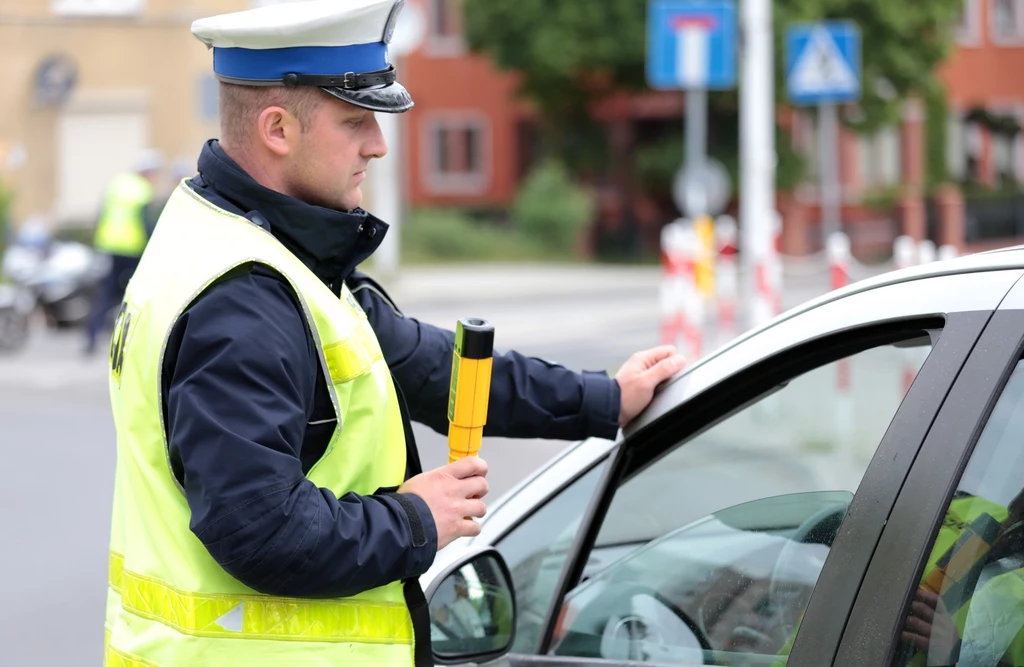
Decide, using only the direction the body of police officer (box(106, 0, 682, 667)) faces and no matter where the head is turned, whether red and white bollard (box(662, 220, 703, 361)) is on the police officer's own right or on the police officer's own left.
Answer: on the police officer's own left

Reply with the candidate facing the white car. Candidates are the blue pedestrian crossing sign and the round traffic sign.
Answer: the blue pedestrian crossing sign

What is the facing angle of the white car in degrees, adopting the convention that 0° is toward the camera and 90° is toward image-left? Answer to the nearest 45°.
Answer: approximately 135°

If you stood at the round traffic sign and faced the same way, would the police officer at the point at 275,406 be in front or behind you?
behind

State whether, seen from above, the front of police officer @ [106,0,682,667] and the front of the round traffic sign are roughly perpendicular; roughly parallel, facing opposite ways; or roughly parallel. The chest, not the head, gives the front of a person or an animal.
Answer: roughly perpendicular

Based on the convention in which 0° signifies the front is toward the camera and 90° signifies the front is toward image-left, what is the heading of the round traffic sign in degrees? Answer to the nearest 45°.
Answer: approximately 180°

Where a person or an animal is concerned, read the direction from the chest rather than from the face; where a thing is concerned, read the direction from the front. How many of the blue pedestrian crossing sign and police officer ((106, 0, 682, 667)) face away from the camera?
0

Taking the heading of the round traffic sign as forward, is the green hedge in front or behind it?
in front

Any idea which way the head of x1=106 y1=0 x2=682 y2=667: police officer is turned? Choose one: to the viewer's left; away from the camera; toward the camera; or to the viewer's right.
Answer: to the viewer's right

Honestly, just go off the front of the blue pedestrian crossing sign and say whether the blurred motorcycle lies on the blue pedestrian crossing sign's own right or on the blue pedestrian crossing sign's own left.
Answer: on the blue pedestrian crossing sign's own right

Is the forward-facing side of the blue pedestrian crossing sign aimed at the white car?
yes
